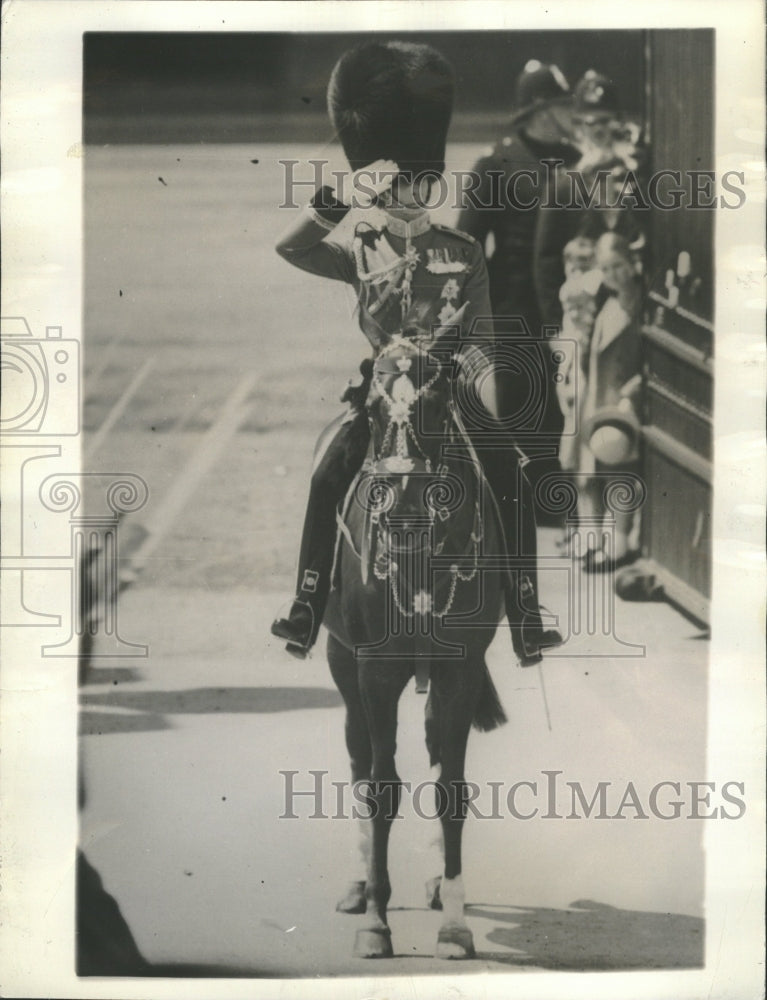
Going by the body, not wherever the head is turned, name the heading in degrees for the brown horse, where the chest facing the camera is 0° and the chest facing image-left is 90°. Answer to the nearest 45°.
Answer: approximately 0°

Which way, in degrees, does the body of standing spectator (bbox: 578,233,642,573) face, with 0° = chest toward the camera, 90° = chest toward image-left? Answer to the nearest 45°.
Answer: approximately 45°
